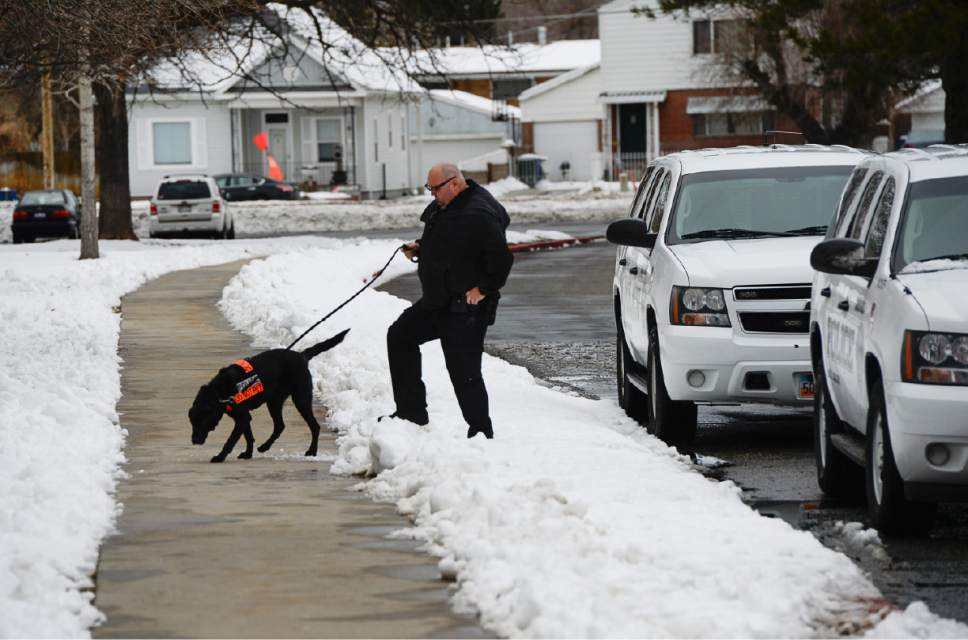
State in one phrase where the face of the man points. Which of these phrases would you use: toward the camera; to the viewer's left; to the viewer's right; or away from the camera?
to the viewer's left

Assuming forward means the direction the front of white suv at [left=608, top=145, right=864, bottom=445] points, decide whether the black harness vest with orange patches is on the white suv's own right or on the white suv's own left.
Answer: on the white suv's own right

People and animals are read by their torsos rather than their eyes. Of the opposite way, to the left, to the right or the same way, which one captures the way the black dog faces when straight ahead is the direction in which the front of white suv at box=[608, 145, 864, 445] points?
to the right

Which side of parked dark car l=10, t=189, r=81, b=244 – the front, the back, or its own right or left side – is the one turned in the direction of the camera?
back

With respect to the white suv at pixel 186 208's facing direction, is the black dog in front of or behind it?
behind

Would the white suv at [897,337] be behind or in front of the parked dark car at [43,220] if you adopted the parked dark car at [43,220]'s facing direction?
behind

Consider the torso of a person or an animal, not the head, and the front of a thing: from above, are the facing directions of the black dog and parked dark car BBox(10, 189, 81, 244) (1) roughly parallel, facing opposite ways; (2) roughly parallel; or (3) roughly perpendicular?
roughly perpendicular

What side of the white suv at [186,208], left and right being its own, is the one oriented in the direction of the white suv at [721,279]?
back

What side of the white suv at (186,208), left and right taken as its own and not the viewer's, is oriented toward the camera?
back

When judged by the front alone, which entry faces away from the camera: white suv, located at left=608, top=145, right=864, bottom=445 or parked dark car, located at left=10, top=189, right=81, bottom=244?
the parked dark car
